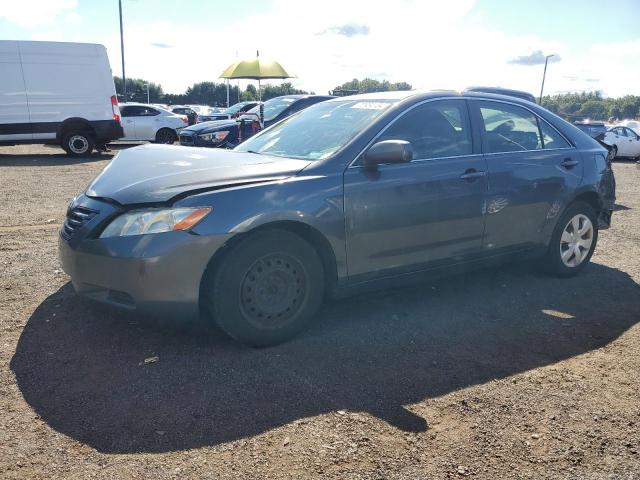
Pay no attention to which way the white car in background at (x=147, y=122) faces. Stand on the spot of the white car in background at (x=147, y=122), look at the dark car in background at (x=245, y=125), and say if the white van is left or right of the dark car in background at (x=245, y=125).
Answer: right

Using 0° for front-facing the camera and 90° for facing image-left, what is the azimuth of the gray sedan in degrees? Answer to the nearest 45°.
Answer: approximately 45°

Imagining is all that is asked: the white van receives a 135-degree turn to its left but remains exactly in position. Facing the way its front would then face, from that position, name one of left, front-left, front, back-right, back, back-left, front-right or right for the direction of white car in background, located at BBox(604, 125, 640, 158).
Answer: front-left

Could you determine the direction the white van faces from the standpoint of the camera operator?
facing to the left of the viewer

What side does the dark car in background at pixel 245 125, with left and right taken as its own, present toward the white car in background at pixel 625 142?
back

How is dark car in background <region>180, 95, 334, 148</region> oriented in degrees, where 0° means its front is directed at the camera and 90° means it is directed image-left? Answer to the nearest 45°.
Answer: approximately 45°
